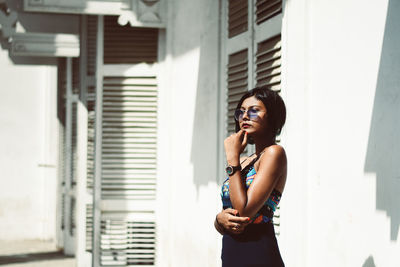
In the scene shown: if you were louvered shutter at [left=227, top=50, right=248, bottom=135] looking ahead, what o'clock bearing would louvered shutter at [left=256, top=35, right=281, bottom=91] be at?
louvered shutter at [left=256, top=35, right=281, bottom=91] is roughly at 10 o'clock from louvered shutter at [left=227, top=50, right=248, bottom=135].

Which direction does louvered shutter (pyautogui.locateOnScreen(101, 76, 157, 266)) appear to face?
toward the camera

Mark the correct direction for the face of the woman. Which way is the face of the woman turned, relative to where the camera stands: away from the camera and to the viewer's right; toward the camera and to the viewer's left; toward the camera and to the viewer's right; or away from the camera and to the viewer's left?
toward the camera and to the viewer's left

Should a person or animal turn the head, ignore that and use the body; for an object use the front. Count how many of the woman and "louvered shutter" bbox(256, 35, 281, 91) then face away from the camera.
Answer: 0

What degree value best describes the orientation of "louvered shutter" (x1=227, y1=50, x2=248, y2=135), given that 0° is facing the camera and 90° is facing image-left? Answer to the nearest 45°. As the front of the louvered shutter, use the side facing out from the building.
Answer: approximately 45°

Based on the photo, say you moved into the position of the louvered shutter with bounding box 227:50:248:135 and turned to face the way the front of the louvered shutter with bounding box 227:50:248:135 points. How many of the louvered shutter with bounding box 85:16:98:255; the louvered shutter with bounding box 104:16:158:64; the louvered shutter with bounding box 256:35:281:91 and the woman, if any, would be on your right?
2

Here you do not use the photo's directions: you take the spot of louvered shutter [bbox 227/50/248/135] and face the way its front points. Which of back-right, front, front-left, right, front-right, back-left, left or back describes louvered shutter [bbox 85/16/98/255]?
right

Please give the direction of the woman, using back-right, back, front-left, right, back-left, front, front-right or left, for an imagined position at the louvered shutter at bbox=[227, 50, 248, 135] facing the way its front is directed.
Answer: front-left

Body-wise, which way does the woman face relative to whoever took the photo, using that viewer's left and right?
facing the viewer and to the left of the viewer

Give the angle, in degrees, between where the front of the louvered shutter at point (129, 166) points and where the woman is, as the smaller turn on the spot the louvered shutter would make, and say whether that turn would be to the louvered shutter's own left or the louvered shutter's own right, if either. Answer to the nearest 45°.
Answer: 0° — it already faces them

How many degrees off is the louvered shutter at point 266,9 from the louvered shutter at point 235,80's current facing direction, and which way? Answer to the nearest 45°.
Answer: approximately 45° to its left
